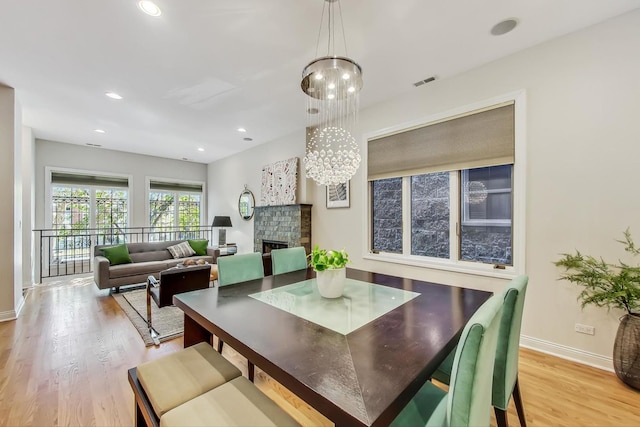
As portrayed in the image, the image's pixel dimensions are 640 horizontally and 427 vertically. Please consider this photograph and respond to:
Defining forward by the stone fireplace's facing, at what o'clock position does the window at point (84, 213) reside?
The window is roughly at 2 o'clock from the stone fireplace.

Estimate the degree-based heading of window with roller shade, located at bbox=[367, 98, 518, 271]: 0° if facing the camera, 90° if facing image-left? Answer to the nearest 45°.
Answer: approximately 45°

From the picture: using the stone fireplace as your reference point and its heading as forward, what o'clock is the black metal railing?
The black metal railing is roughly at 2 o'clock from the stone fireplace.

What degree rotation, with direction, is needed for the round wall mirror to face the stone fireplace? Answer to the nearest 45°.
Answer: approximately 90° to its left

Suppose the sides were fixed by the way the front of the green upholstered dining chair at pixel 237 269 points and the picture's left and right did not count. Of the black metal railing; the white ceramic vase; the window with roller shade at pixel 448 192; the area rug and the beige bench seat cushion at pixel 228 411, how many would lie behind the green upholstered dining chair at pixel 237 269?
2

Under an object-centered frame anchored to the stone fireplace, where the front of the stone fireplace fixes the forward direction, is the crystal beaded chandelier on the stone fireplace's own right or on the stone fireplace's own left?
on the stone fireplace's own left

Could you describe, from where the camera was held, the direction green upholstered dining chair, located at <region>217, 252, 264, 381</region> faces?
facing the viewer and to the right of the viewer

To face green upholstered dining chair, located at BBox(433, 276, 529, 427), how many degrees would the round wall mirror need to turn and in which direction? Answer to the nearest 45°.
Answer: approximately 45° to its left

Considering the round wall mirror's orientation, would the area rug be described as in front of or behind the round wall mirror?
in front

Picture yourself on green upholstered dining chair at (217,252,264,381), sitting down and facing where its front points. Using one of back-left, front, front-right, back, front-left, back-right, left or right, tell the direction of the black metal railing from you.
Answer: back

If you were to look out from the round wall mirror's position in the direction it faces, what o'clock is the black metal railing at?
The black metal railing is roughly at 2 o'clock from the round wall mirror.

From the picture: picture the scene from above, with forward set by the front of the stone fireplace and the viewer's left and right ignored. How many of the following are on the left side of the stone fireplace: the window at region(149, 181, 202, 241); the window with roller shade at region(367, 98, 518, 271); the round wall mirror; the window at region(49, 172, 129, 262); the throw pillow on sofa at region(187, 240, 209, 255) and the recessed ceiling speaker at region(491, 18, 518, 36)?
2
